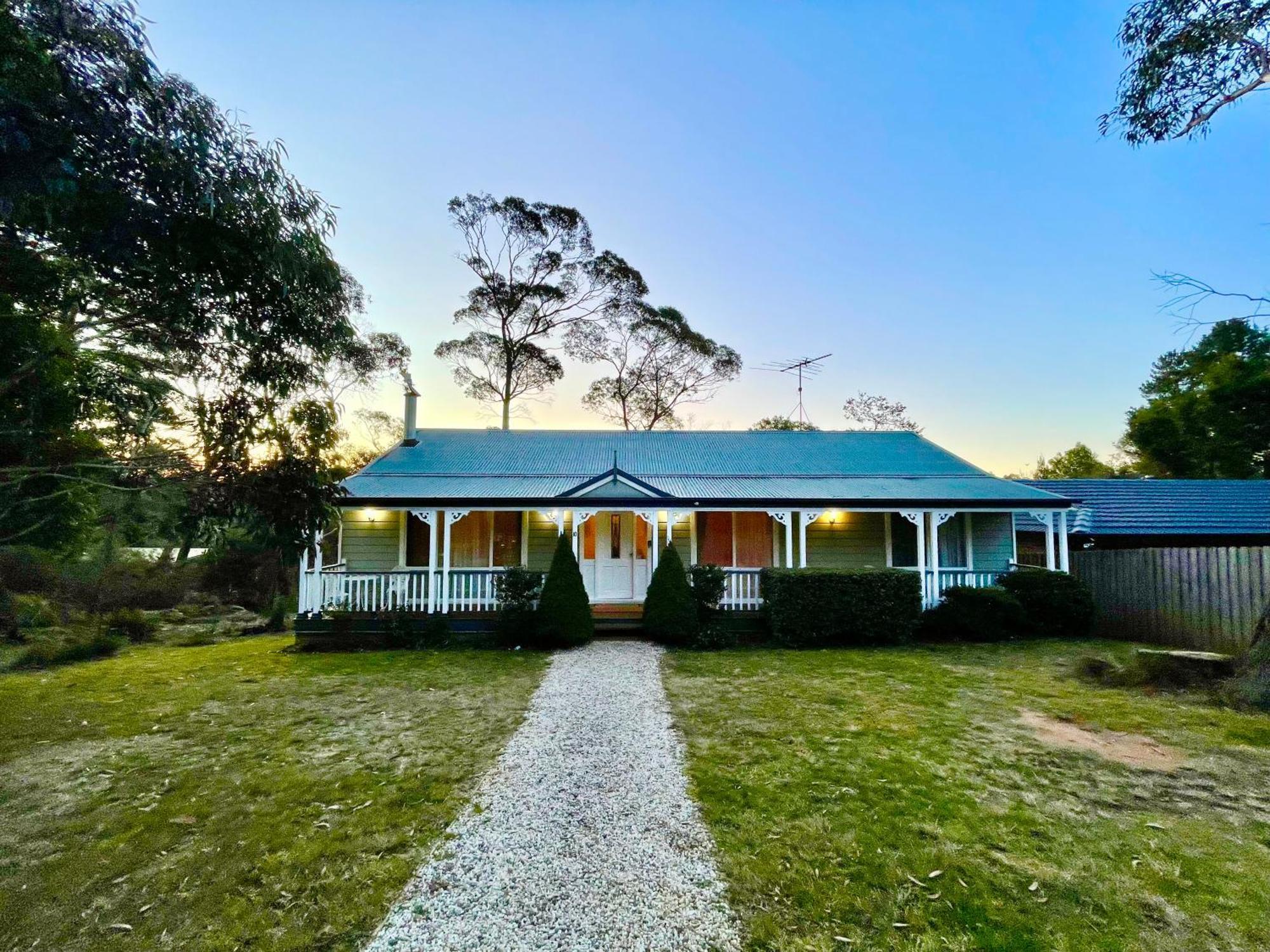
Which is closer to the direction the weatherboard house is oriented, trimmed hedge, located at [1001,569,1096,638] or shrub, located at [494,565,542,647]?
the shrub

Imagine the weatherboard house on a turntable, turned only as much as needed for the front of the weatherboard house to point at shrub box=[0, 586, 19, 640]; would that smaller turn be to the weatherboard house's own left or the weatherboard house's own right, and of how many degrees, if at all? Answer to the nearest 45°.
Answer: approximately 90° to the weatherboard house's own right

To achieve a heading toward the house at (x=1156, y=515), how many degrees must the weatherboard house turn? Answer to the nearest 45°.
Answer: approximately 90° to its left

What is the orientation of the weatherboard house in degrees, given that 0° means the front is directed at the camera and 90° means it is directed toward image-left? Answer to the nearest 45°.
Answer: approximately 0°

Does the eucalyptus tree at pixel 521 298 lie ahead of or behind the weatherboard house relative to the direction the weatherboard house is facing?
behind
